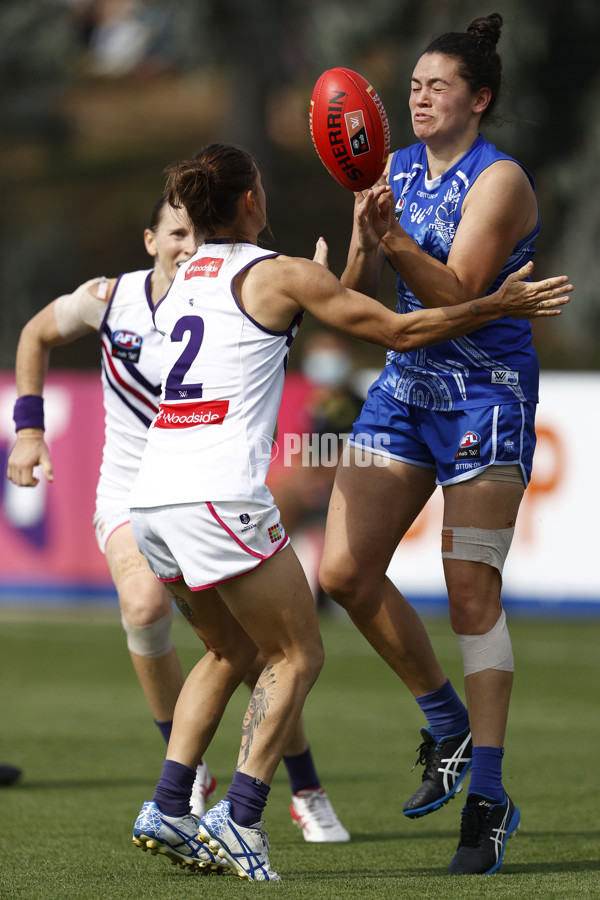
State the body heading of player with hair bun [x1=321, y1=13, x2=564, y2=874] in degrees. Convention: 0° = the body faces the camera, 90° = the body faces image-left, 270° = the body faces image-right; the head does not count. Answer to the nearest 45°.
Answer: approximately 45°

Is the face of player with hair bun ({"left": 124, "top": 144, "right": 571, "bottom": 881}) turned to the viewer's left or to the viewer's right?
to the viewer's right

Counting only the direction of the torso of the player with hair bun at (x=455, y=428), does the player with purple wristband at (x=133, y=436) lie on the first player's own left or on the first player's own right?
on the first player's own right

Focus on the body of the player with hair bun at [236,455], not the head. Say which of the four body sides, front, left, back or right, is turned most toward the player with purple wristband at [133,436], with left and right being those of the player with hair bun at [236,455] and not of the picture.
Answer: left

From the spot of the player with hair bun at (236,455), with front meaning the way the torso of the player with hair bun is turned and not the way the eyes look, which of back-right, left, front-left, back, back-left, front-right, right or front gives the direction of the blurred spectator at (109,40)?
front-left

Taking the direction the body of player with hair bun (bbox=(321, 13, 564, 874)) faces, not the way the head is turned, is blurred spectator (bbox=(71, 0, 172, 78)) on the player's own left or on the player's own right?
on the player's own right

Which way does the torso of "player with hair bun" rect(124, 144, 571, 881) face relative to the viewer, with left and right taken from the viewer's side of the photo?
facing away from the viewer and to the right of the viewer

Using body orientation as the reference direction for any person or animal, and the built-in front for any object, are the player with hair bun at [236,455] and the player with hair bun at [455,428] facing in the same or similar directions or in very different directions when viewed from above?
very different directions
